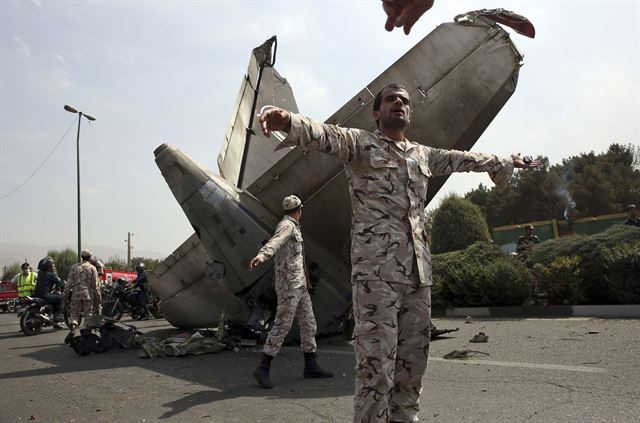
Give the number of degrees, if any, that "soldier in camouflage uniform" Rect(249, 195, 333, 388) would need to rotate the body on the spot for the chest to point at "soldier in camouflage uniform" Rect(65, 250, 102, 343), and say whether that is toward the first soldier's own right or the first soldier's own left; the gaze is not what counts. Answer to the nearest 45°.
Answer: approximately 135° to the first soldier's own left

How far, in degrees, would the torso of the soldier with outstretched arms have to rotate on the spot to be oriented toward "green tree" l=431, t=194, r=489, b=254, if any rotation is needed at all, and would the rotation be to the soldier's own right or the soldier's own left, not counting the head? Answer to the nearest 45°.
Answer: approximately 135° to the soldier's own left

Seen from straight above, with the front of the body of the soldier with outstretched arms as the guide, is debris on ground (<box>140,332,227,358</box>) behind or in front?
behind

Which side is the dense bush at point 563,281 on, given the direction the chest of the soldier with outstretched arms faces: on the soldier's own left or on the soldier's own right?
on the soldier's own left

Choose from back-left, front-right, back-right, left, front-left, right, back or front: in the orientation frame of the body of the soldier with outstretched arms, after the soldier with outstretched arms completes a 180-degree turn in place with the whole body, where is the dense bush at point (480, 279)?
front-right

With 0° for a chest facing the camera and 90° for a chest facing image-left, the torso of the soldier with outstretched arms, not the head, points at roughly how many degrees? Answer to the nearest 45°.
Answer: approximately 315°

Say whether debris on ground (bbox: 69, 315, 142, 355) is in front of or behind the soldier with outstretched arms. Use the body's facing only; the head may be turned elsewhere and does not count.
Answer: behind

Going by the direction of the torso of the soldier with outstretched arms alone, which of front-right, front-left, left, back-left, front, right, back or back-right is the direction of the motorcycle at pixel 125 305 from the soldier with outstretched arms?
back

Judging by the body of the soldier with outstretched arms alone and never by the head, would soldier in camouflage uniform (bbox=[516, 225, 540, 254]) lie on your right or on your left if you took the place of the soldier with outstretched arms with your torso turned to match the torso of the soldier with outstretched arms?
on your left

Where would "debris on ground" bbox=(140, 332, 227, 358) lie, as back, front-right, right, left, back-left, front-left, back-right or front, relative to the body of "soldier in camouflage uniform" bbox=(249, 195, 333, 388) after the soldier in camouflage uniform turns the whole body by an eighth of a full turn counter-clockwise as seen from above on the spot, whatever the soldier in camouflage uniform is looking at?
left
